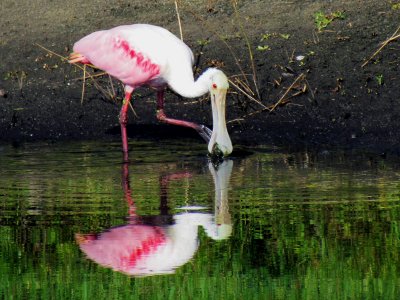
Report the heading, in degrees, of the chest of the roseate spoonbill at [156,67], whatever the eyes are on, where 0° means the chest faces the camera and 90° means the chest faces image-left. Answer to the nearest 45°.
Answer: approximately 270°
